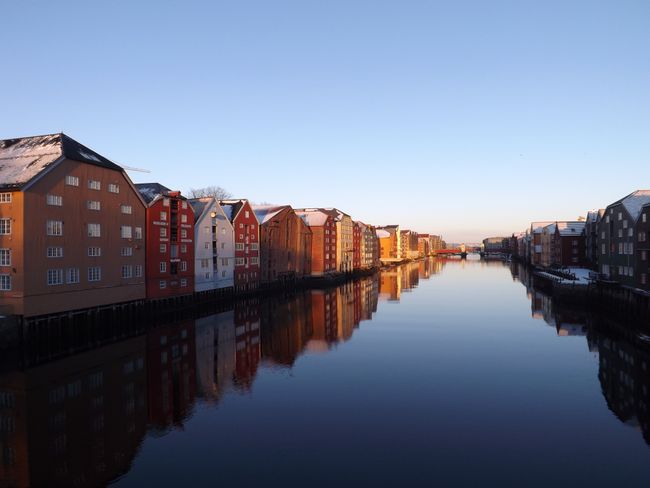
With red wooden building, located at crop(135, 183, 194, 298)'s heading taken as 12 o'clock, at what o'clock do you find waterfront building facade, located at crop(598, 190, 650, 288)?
The waterfront building facade is roughly at 11 o'clock from the red wooden building.

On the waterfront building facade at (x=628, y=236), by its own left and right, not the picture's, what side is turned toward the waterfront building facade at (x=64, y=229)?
front

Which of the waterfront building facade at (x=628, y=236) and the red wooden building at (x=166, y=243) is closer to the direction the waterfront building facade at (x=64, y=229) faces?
the waterfront building facade

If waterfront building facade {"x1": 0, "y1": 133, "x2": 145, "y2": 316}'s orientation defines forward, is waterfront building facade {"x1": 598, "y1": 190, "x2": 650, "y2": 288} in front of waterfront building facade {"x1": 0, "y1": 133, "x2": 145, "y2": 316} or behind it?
in front

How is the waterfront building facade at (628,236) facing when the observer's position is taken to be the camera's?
facing the viewer and to the left of the viewer

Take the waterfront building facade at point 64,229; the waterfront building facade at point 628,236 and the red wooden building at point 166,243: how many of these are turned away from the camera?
0

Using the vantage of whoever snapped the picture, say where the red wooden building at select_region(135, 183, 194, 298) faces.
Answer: facing the viewer and to the right of the viewer

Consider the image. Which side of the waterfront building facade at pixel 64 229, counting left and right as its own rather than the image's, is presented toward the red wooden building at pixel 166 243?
left

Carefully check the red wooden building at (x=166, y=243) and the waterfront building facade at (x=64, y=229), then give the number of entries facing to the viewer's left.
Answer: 0

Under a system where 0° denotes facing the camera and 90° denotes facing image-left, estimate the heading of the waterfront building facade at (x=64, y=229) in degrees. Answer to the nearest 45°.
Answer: approximately 315°

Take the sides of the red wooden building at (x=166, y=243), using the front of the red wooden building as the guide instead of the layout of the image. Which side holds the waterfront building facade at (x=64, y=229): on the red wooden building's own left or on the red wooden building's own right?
on the red wooden building's own right
